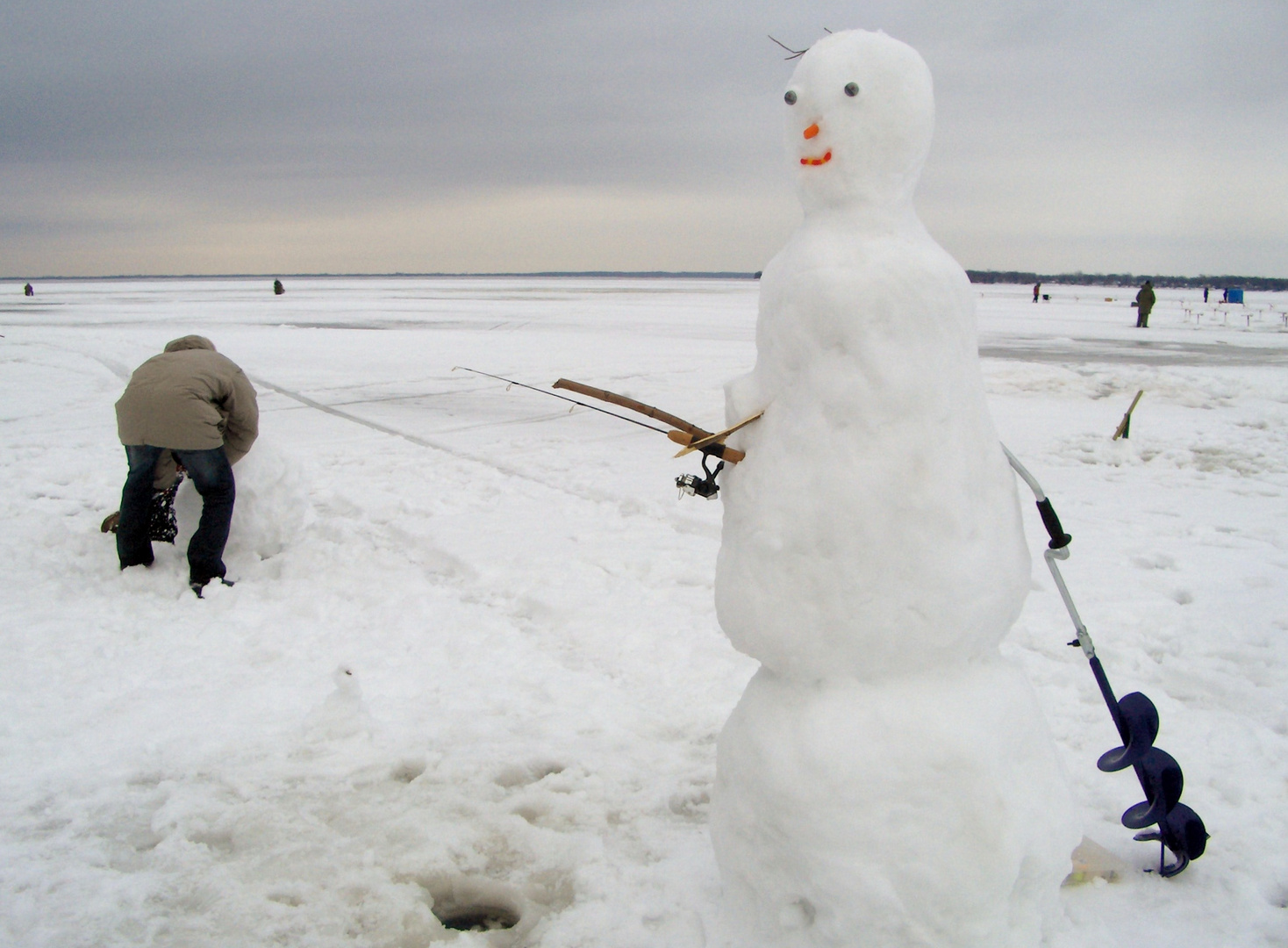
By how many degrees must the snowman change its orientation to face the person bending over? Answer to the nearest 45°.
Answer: approximately 90° to its right

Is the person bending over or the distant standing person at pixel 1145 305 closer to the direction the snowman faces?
the person bending over

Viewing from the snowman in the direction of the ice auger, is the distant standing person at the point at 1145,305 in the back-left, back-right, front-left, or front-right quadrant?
front-left

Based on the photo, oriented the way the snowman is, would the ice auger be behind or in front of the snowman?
behind

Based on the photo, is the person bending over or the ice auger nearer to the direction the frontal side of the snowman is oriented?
the person bending over

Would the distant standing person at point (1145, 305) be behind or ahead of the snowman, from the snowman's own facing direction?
behind

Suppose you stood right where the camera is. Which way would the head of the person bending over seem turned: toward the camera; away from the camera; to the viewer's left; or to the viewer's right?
away from the camera

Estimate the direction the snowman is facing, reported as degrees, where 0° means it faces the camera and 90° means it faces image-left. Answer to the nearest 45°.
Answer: approximately 45°
